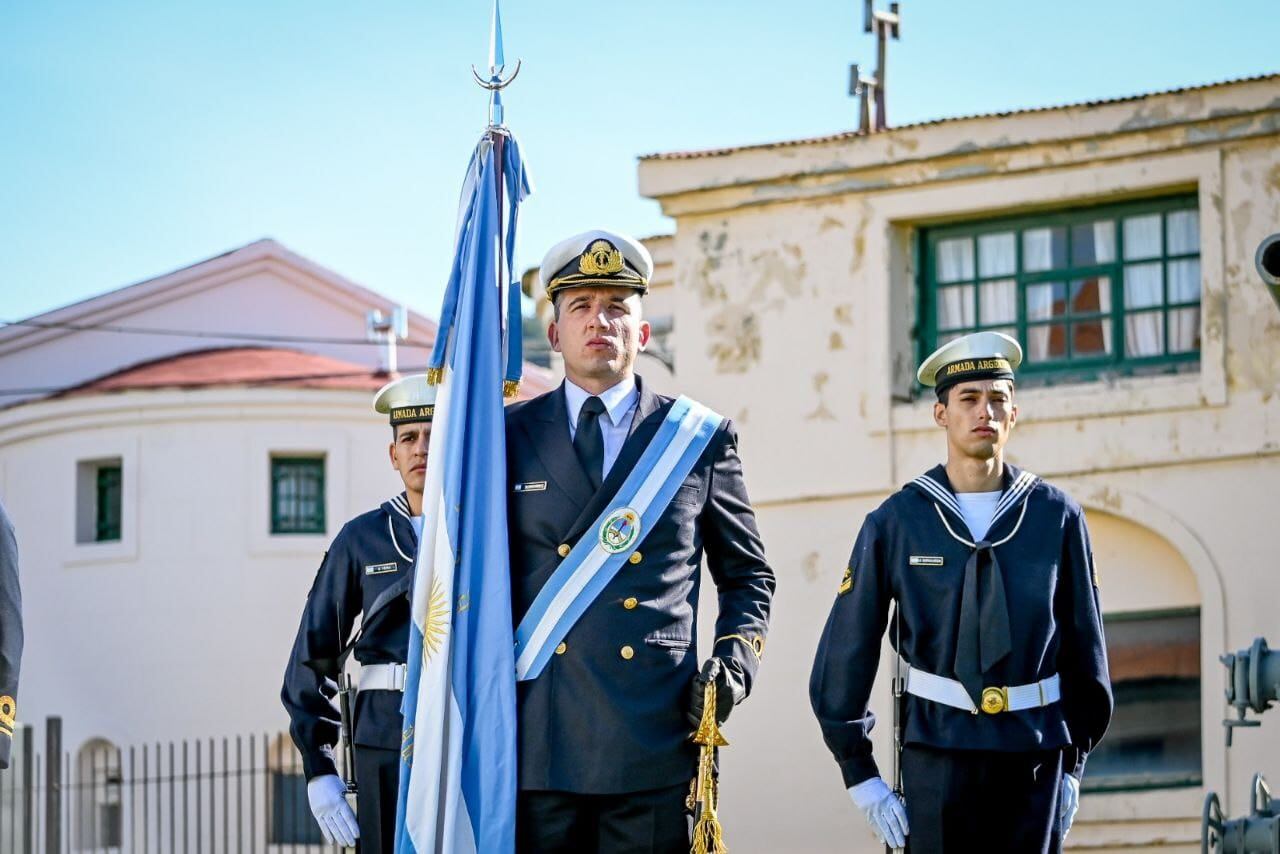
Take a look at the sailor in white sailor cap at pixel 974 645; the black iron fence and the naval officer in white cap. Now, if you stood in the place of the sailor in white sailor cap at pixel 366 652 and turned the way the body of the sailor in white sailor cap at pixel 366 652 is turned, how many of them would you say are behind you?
1

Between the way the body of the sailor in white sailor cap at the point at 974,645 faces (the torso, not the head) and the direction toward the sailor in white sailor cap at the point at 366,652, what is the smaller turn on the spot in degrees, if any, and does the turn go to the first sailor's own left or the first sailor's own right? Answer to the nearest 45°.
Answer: approximately 90° to the first sailor's own right

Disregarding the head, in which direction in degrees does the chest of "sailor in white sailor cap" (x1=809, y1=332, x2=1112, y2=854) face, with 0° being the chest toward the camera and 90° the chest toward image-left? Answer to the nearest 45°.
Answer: approximately 0°

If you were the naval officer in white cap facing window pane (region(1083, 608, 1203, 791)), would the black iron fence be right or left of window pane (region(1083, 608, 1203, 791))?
left

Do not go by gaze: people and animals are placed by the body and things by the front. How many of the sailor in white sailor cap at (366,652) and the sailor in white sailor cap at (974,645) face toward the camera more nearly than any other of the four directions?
2

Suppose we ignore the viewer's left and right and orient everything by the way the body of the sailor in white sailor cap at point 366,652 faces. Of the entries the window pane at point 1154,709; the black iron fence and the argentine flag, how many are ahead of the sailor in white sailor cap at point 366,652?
1

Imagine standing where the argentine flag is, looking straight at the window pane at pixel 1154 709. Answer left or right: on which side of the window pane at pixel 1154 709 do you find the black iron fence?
left

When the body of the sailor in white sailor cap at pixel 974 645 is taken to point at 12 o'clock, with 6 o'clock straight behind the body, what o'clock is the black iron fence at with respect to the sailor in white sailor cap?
The black iron fence is roughly at 5 o'clock from the sailor in white sailor cap.

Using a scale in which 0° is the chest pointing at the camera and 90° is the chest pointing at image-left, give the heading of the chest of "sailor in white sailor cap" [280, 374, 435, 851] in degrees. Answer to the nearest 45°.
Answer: approximately 0°

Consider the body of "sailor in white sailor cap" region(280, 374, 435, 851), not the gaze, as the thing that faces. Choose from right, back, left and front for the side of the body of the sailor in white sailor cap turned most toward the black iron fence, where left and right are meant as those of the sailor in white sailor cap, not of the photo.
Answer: back
